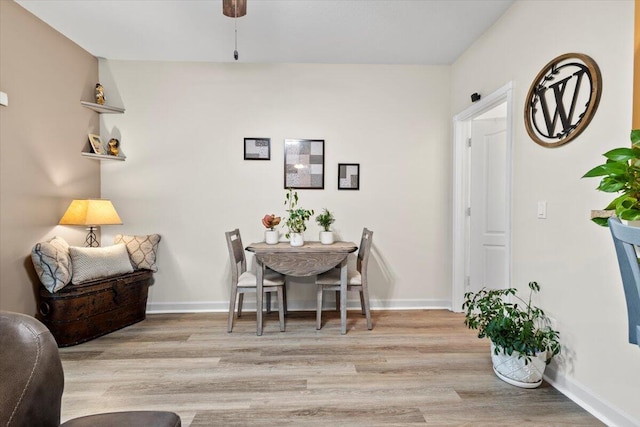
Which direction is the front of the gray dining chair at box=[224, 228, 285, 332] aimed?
to the viewer's right

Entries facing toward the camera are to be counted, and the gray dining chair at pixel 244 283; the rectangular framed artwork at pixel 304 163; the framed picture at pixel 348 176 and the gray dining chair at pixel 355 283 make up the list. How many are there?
2

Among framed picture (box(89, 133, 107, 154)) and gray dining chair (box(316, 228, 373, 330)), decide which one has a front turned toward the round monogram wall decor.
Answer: the framed picture

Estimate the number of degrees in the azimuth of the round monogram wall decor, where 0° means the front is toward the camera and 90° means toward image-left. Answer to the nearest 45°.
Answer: approximately 45°

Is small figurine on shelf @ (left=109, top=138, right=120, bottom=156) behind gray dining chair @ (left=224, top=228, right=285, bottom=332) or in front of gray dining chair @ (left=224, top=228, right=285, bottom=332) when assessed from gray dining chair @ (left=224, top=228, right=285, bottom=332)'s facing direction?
behind

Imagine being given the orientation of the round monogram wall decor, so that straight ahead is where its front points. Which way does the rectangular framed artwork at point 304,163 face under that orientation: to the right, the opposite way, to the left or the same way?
to the left

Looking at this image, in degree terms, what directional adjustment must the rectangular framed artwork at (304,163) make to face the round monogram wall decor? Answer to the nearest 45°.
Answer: approximately 45° to its left

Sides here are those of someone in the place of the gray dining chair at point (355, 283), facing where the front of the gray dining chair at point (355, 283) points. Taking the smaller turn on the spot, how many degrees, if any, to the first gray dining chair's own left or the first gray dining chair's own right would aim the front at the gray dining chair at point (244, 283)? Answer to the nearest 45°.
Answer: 0° — it already faces it

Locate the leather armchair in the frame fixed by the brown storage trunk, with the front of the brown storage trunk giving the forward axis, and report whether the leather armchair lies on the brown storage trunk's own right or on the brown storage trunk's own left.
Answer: on the brown storage trunk's own right
